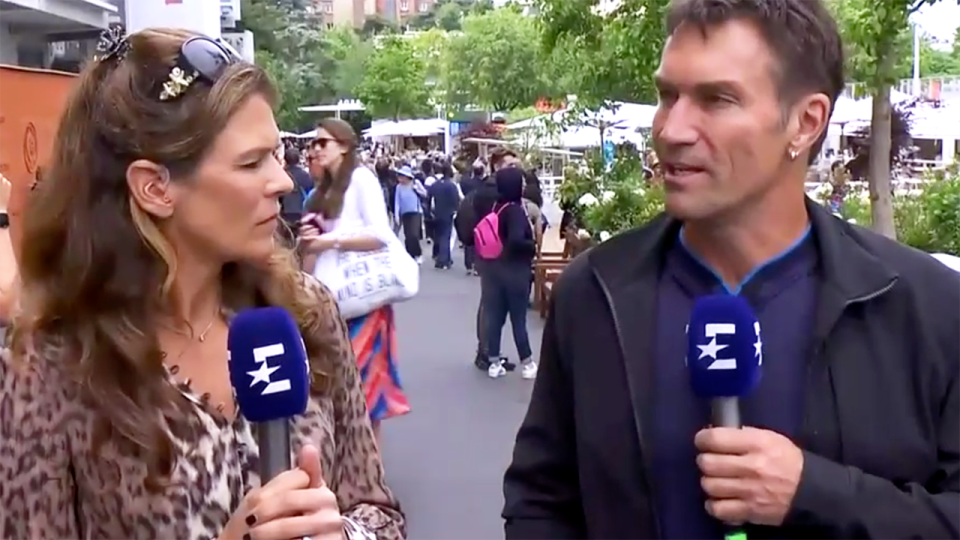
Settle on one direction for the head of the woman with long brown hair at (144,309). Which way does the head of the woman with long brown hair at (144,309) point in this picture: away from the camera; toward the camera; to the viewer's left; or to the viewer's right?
to the viewer's right

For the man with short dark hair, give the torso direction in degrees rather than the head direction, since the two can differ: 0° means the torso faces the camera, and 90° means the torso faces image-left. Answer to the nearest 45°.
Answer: approximately 45°

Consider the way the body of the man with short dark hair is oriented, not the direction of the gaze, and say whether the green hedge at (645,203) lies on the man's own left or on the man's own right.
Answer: on the man's own right

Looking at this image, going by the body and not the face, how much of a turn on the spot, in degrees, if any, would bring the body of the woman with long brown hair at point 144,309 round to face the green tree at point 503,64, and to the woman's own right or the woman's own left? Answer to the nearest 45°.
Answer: approximately 135° to the woman's own left

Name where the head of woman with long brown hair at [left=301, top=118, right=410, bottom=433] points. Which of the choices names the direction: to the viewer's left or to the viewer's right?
to the viewer's left

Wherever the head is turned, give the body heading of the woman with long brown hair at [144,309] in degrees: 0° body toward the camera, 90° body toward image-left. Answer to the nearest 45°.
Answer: approximately 315°

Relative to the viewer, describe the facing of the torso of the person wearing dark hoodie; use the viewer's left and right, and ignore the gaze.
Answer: facing away from the viewer and to the right of the viewer

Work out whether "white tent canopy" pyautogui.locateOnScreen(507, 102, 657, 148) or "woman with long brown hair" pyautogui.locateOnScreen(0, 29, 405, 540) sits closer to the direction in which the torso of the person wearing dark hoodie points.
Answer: the white tent canopy

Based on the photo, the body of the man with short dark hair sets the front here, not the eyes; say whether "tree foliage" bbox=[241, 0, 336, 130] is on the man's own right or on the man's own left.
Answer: on the man's own right

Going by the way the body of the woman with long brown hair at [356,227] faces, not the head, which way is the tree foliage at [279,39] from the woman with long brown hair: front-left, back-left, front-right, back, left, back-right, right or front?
right
